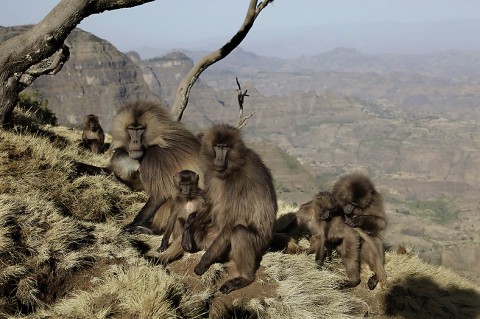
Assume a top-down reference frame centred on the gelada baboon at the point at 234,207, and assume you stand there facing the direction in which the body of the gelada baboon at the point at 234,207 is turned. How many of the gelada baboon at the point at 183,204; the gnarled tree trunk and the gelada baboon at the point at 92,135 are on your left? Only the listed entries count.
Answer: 0

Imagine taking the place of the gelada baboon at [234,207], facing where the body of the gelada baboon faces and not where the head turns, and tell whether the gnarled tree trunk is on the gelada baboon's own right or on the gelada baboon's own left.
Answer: on the gelada baboon's own right

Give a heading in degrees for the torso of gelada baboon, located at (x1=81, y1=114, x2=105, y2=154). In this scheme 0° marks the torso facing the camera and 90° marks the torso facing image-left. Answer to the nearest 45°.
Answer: approximately 0°

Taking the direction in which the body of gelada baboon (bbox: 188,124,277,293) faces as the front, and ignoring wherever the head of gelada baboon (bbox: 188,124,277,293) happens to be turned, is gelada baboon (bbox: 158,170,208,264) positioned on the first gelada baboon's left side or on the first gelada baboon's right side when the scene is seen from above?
on the first gelada baboon's right side

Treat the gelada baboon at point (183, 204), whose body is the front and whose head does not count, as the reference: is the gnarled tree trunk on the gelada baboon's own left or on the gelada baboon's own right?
on the gelada baboon's own right

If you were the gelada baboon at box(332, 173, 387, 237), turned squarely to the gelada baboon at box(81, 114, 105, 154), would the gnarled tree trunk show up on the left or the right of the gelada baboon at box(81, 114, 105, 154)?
left

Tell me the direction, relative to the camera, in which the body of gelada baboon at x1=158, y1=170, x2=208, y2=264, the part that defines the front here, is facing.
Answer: toward the camera

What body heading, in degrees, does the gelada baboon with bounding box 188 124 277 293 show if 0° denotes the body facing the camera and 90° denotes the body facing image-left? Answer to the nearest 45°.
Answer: approximately 45°

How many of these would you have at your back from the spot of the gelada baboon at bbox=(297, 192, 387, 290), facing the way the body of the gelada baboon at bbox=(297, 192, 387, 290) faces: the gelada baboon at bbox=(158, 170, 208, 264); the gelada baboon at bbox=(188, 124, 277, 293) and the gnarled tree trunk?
0
